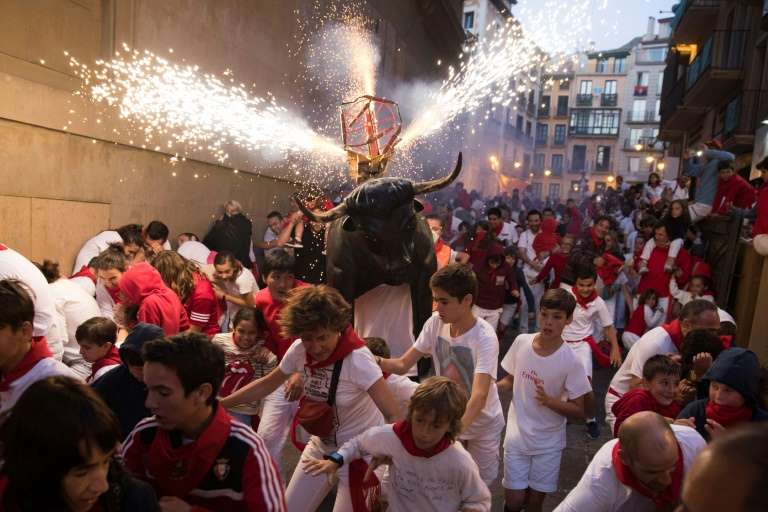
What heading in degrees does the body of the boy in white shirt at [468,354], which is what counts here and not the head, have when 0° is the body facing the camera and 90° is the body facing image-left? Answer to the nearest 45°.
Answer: approximately 45°

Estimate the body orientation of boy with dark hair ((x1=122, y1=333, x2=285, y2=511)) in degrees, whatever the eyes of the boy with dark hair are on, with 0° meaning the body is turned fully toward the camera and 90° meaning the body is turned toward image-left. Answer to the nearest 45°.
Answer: approximately 45°

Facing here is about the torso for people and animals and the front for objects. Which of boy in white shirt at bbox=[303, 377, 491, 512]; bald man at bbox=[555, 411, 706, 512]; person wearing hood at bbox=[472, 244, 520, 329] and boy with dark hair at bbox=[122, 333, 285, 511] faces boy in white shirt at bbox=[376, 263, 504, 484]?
the person wearing hood

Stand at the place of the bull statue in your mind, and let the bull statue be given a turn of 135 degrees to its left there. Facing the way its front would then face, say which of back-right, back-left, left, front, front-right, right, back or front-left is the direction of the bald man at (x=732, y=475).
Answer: back-right

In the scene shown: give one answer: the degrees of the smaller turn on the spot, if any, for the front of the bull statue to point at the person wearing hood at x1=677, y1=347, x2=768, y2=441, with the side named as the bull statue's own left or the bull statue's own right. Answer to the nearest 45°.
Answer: approximately 45° to the bull statue's own left

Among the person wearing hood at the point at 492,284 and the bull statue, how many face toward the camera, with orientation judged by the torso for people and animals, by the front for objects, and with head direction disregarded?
2

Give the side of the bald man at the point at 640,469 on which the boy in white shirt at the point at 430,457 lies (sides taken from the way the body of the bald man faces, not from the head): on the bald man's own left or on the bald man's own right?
on the bald man's own right

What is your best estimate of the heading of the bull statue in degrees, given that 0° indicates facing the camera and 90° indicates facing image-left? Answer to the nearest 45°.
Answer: approximately 0°
